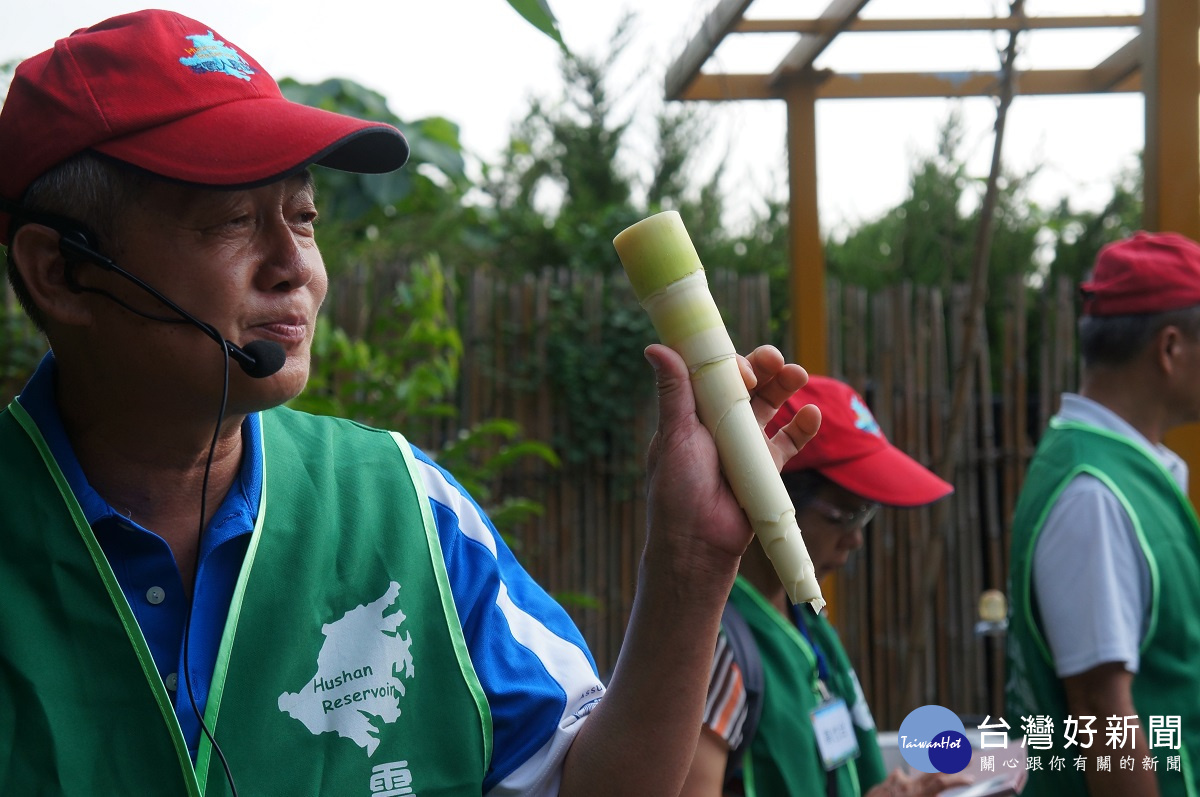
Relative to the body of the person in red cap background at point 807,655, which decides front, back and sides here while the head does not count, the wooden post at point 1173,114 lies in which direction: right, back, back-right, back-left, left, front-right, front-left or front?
left

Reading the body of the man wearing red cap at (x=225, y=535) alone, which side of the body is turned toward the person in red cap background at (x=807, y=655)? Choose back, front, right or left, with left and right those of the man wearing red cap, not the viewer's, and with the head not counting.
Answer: left

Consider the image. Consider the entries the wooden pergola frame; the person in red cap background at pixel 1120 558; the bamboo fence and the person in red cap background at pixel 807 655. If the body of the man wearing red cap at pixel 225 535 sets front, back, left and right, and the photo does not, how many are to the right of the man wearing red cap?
0

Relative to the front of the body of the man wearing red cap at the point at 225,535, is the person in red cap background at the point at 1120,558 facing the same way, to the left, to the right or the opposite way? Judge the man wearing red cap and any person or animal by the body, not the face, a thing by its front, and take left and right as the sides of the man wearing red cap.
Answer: to the left

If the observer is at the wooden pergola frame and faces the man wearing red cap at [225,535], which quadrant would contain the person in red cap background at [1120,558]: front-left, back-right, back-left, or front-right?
front-left

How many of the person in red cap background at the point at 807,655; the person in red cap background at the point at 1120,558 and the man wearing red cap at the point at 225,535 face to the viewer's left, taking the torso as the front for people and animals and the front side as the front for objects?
0

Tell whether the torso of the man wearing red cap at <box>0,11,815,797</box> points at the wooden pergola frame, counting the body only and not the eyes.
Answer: no

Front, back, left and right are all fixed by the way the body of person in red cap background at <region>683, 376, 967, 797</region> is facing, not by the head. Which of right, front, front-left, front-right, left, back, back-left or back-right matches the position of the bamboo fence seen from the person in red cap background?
back-left

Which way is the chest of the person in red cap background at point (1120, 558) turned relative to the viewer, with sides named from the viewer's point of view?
facing to the right of the viewer

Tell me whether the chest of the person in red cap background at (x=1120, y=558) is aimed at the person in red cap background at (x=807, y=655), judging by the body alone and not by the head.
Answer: no

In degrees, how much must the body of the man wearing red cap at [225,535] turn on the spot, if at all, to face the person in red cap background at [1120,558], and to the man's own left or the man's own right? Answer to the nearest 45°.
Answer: approximately 90° to the man's own left

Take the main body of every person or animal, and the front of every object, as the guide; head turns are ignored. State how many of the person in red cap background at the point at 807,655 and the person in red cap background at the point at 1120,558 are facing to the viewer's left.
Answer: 0

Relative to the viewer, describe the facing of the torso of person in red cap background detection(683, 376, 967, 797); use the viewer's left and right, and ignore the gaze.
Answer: facing the viewer and to the right of the viewer

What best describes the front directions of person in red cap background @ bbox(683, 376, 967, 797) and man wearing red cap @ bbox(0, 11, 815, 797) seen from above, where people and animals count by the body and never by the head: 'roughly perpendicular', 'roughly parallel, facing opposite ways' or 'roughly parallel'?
roughly parallel
